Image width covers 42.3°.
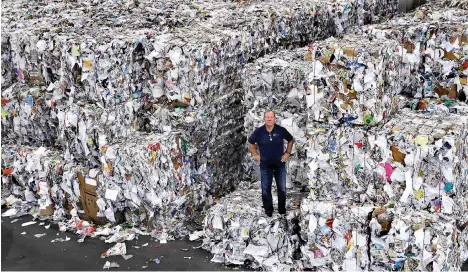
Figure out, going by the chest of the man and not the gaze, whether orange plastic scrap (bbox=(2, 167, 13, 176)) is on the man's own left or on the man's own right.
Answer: on the man's own right

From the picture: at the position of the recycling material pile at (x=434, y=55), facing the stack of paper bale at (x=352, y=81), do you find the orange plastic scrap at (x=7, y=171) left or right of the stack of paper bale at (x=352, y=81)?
right

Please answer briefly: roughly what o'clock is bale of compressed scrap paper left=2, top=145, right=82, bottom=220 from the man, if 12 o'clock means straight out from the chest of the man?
The bale of compressed scrap paper is roughly at 4 o'clock from the man.

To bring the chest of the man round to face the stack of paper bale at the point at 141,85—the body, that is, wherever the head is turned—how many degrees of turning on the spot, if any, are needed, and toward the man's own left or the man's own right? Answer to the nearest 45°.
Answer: approximately 135° to the man's own right

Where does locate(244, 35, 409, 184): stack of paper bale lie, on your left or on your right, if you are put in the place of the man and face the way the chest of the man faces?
on your left

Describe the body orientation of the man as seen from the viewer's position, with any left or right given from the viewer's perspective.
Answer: facing the viewer

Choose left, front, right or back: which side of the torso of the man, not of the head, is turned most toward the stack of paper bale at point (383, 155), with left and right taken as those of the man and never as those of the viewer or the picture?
left

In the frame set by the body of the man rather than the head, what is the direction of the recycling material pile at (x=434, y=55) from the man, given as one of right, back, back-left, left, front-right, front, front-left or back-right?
left
